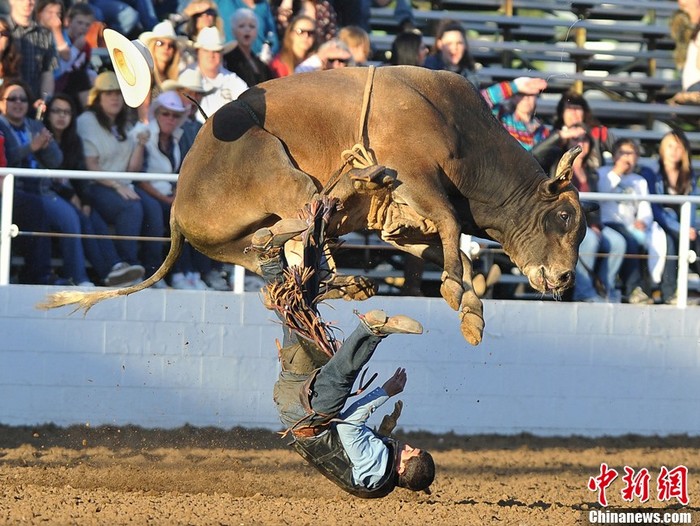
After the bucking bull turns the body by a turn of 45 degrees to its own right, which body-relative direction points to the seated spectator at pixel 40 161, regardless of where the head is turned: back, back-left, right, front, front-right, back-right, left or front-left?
back

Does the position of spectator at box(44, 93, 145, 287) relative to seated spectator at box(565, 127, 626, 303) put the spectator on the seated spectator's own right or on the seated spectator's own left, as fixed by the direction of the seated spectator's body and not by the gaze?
on the seated spectator's own right

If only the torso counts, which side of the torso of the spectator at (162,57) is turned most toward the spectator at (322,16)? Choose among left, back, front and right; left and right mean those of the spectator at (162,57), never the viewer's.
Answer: left

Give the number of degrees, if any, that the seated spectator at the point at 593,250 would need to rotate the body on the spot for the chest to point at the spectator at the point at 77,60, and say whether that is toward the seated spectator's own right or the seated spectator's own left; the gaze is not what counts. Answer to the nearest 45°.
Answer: approximately 90° to the seated spectator's own right

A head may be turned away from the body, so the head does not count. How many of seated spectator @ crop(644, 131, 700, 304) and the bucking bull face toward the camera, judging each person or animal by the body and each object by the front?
1

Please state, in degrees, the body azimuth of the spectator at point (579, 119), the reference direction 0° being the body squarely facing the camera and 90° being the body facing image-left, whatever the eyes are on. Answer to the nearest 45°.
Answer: approximately 0°

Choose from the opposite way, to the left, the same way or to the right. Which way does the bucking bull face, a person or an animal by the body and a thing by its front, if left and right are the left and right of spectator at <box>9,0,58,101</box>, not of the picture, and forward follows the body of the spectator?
to the left

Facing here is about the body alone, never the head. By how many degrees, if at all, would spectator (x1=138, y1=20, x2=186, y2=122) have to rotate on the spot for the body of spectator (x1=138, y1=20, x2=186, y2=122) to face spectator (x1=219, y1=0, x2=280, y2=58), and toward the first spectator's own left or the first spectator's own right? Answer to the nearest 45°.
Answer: approximately 90° to the first spectator's own left

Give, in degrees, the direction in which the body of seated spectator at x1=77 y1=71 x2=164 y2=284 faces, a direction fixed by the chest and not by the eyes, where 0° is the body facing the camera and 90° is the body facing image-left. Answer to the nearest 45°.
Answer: approximately 315°

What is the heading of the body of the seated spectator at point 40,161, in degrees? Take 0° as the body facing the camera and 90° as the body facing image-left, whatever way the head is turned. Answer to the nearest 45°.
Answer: approximately 315°
